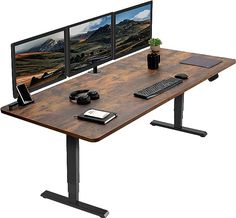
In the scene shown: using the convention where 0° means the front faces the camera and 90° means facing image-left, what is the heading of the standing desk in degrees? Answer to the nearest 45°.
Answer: approximately 315°

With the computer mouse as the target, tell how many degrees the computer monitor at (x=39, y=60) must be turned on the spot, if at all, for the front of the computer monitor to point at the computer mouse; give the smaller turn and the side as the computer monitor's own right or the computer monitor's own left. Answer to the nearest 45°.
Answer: approximately 45° to the computer monitor's own left

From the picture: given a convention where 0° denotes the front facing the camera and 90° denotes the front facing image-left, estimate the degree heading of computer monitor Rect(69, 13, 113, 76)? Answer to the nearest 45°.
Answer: approximately 315°

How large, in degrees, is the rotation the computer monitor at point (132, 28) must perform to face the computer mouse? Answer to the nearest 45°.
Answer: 0° — it already faces it
